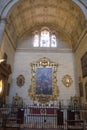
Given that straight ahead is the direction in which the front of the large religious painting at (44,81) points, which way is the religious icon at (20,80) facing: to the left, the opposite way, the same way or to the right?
the same way

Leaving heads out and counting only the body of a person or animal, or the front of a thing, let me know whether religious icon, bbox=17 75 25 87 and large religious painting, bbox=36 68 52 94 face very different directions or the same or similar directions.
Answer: same or similar directions

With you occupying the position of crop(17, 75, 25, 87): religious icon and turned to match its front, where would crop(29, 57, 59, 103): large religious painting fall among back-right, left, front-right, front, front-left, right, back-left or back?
left

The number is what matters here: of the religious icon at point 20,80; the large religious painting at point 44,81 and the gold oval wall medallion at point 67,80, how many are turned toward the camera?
3

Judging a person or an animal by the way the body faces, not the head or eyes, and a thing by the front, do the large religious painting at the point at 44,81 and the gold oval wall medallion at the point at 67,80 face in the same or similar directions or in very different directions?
same or similar directions

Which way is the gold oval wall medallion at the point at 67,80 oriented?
toward the camera

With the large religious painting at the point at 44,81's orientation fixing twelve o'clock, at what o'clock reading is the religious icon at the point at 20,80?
The religious icon is roughly at 3 o'clock from the large religious painting.

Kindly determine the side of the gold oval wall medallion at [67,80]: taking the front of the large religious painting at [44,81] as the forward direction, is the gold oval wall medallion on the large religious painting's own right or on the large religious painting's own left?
on the large religious painting's own left

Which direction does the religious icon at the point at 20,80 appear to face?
toward the camera

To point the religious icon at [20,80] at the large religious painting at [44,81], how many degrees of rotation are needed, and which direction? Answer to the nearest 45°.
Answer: approximately 90° to its left

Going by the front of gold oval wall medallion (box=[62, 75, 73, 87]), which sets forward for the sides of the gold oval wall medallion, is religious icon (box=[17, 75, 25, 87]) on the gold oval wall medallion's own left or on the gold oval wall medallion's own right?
on the gold oval wall medallion's own right

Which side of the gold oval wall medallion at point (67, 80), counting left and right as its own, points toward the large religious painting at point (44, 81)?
right

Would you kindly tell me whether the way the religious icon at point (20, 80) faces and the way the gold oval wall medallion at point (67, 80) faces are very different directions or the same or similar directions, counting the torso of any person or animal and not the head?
same or similar directions

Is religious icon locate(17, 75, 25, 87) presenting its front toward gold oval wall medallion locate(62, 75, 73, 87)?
no

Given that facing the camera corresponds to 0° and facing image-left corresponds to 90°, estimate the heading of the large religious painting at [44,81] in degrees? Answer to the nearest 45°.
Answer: approximately 0°

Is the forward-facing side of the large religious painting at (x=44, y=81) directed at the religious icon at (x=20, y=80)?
no
